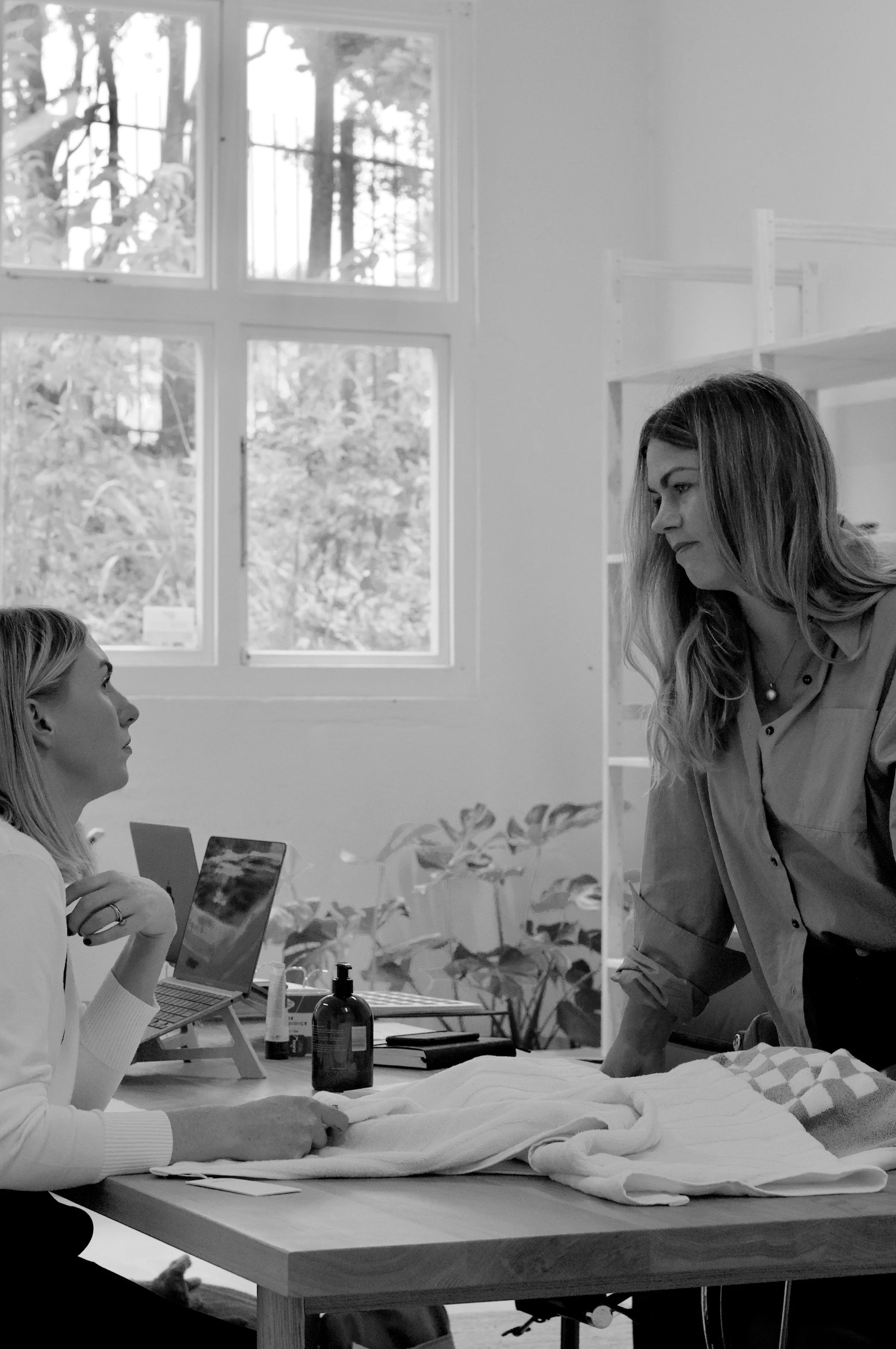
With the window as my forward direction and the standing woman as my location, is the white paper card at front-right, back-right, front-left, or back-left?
back-left

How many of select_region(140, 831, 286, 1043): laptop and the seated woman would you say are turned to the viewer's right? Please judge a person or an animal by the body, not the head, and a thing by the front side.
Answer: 1

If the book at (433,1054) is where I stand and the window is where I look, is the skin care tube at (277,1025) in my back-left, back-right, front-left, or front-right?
front-left

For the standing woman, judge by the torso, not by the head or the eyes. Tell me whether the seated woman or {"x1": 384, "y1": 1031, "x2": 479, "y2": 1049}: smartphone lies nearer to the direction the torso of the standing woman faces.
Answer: the seated woman

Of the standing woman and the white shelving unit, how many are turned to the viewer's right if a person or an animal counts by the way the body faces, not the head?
0

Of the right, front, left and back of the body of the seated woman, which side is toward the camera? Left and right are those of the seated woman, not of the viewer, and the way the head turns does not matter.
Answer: right

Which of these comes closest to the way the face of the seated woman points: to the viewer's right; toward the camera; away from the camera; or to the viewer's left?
to the viewer's right

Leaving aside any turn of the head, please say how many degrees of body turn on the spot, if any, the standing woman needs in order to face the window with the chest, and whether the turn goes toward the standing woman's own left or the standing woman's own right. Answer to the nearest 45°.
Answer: approximately 90° to the standing woman's own right

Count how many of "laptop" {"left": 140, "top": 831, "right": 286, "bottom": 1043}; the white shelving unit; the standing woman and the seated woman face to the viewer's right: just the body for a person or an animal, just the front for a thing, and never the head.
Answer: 1

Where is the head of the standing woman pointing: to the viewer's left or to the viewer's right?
to the viewer's left

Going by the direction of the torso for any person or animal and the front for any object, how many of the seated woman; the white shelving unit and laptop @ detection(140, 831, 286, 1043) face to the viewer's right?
1

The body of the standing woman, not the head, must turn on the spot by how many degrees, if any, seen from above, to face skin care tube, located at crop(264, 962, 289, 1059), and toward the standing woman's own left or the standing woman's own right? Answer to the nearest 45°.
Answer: approximately 90° to the standing woman's own right

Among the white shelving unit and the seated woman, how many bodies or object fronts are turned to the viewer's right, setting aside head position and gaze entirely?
1

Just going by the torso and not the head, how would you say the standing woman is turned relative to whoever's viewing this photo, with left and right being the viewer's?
facing the viewer and to the left of the viewer

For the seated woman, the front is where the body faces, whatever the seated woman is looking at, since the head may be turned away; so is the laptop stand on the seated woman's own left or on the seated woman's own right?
on the seated woman's own left
